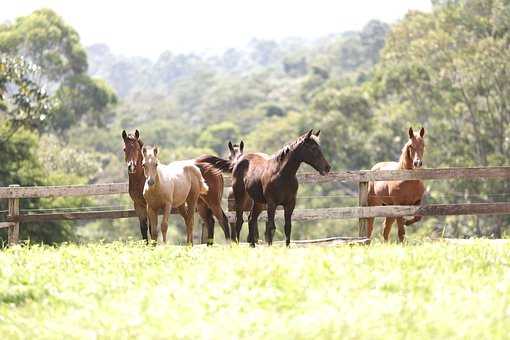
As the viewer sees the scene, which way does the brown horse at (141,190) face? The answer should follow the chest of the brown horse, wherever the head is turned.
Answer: to the viewer's left

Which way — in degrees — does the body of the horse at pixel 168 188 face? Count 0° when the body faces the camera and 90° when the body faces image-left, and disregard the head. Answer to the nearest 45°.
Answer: approximately 45°

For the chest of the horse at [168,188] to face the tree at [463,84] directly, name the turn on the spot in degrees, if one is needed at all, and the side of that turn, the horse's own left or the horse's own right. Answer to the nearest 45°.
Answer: approximately 180°

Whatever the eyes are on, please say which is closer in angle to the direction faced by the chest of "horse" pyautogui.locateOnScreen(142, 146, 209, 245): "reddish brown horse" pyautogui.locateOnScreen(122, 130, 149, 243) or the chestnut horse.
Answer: the reddish brown horse

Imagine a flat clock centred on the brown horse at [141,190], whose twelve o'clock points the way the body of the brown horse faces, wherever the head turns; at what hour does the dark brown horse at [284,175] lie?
The dark brown horse is roughly at 7 o'clock from the brown horse.

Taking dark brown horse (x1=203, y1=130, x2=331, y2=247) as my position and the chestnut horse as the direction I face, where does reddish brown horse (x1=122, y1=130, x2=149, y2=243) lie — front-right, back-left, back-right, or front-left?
back-left

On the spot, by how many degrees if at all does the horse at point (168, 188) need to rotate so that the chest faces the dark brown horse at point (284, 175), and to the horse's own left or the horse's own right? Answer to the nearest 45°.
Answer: approximately 90° to the horse's own left
